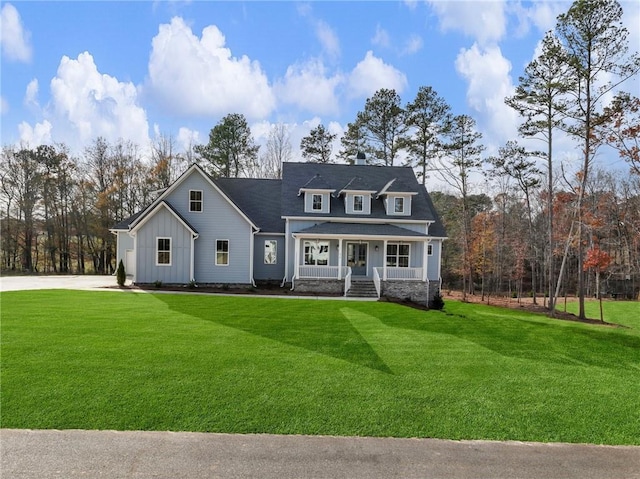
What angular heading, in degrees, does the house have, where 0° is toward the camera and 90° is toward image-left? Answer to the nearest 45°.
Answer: approximately 0°

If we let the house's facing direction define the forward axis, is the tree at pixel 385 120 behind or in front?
behind

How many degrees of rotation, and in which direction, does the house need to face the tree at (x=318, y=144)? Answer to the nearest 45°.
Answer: approximately 180°

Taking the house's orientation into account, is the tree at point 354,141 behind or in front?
behind

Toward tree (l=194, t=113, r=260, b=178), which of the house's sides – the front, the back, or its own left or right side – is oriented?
back
